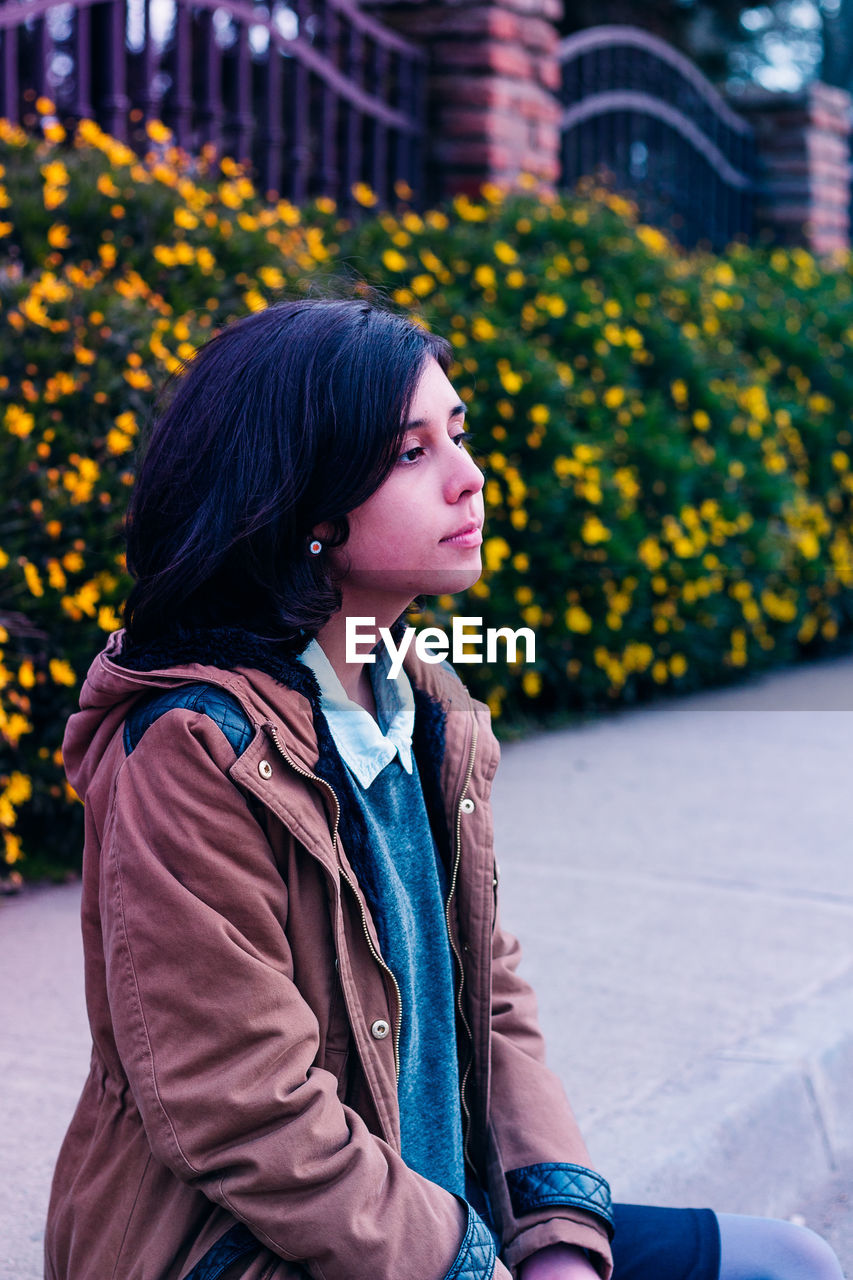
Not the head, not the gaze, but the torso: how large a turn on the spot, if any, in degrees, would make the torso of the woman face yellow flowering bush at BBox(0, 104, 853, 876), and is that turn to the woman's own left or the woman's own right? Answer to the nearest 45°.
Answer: approximately 135° to the woman's own left

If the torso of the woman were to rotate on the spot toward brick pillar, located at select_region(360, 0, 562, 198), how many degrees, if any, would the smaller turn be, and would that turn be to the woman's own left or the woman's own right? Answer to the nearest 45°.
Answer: approximately 135° to the woman's own left

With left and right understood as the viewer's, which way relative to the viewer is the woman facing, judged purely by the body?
facing the viewer and to the right of the viewer

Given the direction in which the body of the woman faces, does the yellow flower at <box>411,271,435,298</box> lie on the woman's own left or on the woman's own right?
on the woman's own left

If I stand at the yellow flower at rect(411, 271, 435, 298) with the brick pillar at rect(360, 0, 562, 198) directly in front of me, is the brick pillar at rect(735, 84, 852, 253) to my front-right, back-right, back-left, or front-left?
front-right

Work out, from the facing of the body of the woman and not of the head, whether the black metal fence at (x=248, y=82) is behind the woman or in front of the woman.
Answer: behind

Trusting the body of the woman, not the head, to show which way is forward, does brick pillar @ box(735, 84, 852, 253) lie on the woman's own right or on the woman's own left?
on the woman's own left

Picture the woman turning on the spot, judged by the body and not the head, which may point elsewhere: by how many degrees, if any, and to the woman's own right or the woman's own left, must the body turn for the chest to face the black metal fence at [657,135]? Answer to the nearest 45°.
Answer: approximately 135° to the woman's own left
